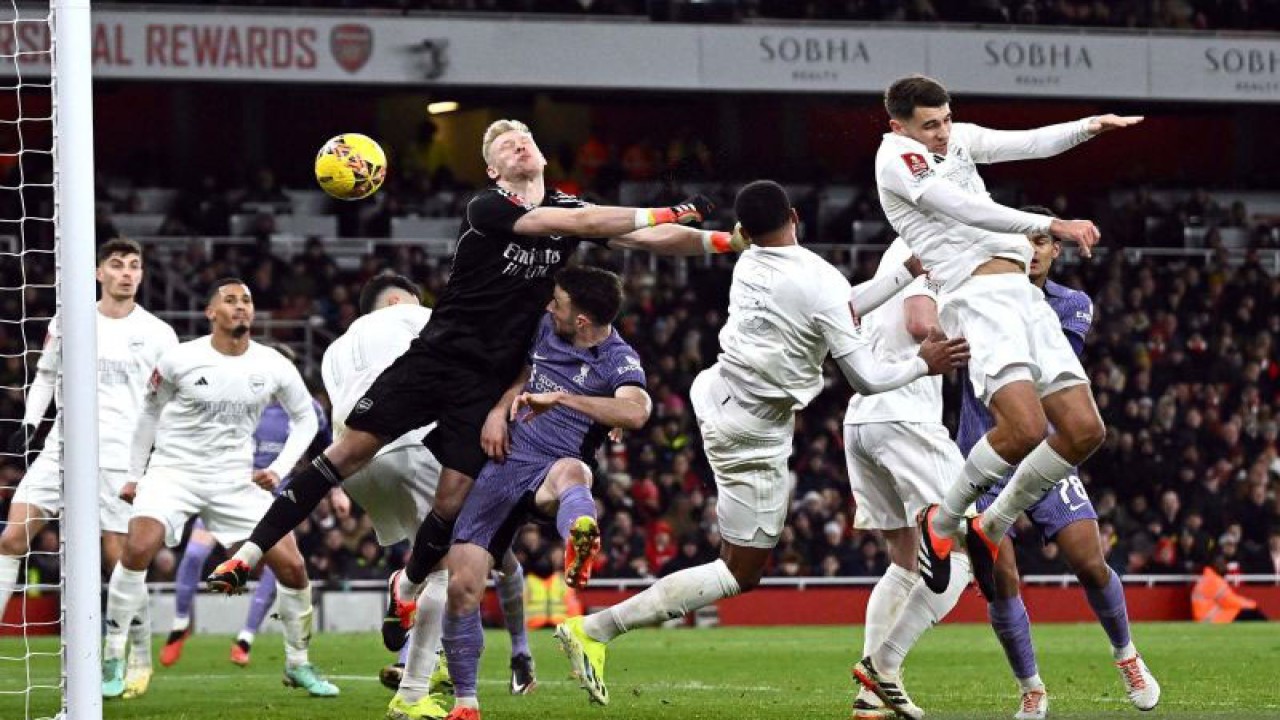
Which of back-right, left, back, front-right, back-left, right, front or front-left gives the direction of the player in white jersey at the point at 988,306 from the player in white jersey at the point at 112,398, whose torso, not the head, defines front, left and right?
front-left

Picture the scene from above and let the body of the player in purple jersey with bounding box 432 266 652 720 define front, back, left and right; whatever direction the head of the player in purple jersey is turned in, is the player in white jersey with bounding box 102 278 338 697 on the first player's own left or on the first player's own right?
on the first player's own right

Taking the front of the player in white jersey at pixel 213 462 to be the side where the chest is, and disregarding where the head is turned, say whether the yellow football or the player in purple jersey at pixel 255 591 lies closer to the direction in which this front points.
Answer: the yellow football

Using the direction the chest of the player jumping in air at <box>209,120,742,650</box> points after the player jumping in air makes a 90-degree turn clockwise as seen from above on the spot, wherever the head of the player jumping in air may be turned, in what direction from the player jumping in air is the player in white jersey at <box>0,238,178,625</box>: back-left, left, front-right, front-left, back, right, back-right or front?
right

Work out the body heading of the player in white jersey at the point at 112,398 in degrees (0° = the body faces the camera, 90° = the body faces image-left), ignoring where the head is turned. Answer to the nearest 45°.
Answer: approximately 0°

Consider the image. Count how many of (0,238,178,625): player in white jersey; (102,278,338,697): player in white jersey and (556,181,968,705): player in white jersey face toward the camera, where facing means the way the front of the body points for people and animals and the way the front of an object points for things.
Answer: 2

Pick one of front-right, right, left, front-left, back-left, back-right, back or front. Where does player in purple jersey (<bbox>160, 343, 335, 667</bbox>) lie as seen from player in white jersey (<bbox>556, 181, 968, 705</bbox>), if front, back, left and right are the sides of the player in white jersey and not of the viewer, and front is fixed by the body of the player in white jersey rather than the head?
left

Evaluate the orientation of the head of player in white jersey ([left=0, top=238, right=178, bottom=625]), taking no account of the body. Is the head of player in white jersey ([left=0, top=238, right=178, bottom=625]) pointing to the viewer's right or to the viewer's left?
to the viewer's right
